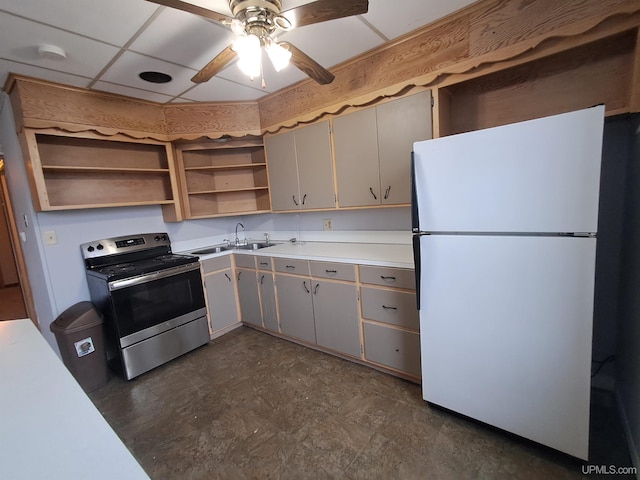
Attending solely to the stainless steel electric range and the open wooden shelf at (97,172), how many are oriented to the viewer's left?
0

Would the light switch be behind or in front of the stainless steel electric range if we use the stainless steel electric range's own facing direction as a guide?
behind

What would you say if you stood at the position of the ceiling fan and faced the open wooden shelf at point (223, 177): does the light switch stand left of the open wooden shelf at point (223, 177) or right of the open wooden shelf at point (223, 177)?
left

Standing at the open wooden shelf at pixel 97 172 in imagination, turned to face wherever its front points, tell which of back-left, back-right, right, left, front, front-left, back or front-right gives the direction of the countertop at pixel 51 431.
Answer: front-right

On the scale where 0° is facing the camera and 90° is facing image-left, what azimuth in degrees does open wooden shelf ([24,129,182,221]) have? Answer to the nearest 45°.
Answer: approximately 315°

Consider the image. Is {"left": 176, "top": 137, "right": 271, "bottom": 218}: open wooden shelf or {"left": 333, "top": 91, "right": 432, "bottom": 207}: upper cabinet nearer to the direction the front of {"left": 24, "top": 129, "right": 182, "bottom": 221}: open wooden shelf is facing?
the upper cabinet

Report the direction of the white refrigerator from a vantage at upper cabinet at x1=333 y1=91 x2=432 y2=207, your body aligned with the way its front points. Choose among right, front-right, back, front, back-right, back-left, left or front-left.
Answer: left

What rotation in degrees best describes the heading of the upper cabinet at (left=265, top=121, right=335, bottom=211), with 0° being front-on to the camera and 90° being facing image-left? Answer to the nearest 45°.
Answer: approximately 45°

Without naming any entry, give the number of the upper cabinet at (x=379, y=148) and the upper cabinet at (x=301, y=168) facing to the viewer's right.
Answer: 0

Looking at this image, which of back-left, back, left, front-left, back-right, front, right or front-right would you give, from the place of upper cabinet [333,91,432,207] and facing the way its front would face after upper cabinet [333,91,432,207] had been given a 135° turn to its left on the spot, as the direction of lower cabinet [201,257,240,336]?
back
